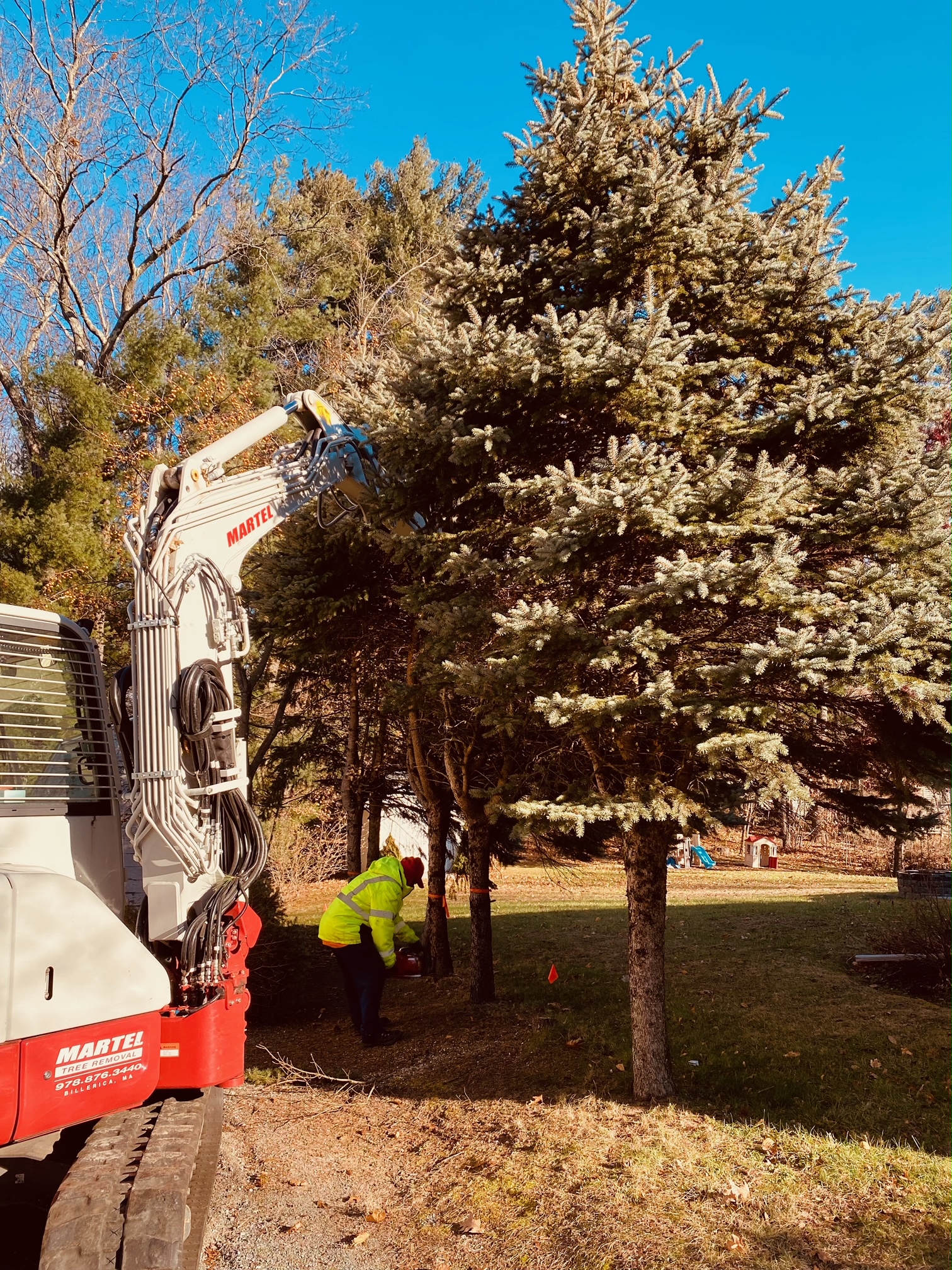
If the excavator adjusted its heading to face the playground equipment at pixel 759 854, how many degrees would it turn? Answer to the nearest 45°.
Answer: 0° — it already faces it

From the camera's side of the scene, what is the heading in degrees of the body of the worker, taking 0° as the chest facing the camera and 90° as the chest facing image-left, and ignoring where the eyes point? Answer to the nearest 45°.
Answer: approximately 270°

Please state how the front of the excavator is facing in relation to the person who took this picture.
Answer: facing away from the viewer and to the right of the viewer

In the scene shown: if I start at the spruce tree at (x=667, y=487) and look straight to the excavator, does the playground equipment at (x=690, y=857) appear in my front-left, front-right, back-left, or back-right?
back-right
